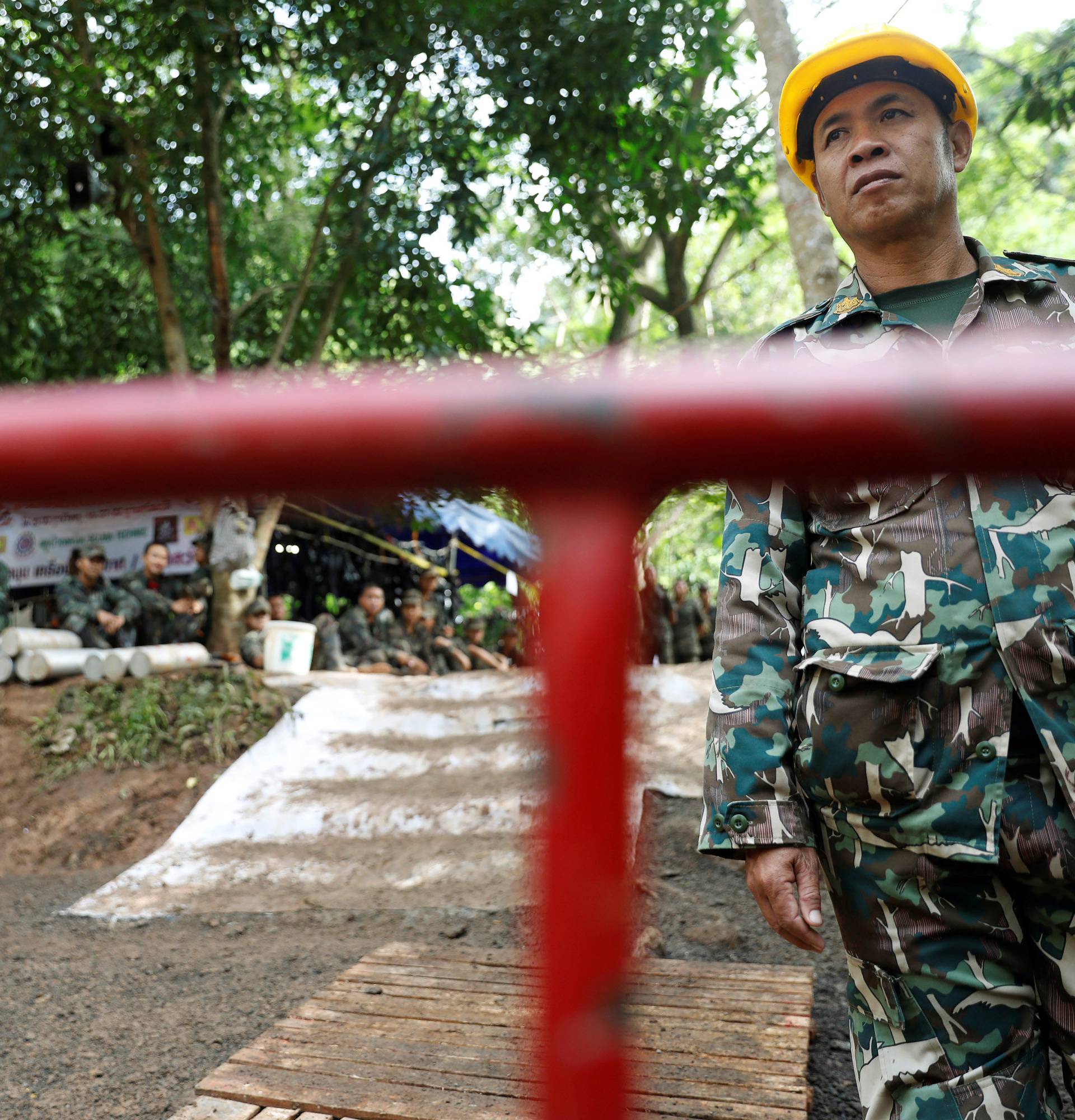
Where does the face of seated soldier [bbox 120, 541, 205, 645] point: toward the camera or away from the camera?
toward the camera

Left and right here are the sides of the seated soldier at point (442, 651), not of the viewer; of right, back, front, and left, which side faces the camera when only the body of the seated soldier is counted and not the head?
front

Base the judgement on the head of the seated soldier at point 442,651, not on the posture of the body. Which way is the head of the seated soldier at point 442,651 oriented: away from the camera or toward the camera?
toward the camera

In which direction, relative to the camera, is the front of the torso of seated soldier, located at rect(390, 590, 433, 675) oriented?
toward the camera

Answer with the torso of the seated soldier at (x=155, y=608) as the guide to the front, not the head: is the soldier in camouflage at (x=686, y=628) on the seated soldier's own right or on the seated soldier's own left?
on the seated soldier's own left

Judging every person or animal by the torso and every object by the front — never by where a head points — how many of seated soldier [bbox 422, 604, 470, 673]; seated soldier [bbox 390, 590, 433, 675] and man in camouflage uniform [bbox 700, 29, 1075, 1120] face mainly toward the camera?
3

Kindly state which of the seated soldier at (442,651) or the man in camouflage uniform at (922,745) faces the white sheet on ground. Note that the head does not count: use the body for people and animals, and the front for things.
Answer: the seated soldier

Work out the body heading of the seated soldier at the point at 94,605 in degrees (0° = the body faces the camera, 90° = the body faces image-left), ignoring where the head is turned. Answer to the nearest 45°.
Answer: approximately 315°

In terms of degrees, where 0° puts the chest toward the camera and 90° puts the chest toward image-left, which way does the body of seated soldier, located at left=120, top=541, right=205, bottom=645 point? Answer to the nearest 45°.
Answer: approximately 315°

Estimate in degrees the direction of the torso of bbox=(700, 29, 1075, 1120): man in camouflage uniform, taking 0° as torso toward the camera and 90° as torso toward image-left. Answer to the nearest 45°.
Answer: approximately 0°
